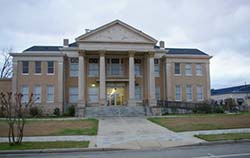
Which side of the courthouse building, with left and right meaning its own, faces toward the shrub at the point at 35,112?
right

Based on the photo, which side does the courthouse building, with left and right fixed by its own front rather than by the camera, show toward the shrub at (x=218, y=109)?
left

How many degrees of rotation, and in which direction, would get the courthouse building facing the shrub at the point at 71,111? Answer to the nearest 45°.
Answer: approximately 45° to its right

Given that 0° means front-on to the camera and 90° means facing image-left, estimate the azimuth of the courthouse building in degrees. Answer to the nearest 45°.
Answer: approximately 0°

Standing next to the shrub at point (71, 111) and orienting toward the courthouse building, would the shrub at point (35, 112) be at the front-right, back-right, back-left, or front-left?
back-left
